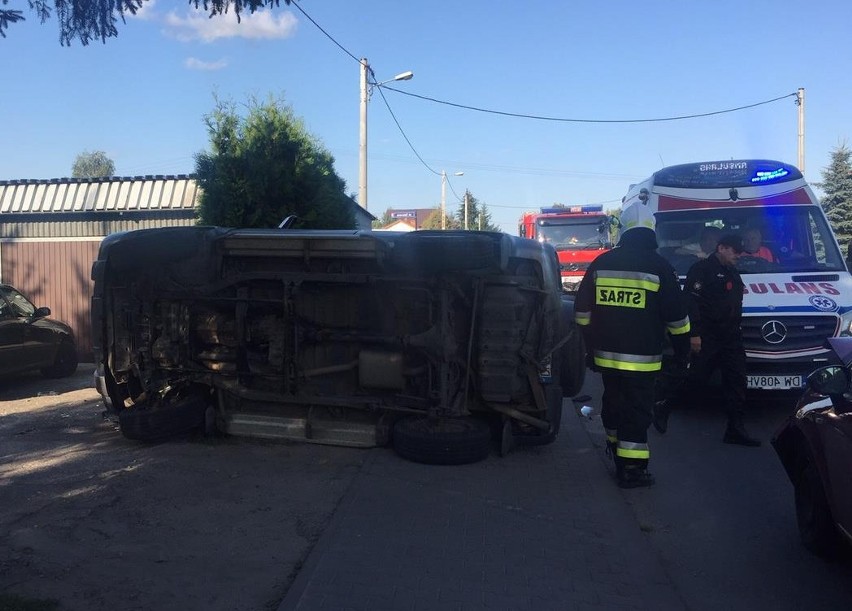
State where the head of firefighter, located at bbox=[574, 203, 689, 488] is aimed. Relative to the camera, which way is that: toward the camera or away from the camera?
away from the camera

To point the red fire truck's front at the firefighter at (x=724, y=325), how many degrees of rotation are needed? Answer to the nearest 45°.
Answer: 0° — it already faces them

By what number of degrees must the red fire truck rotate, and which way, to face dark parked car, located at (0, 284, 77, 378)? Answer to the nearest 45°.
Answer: approximately 45° to its right

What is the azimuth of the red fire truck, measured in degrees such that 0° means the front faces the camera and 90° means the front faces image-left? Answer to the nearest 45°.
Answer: approximately 0°

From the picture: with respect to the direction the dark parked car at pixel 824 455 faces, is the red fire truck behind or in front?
in front

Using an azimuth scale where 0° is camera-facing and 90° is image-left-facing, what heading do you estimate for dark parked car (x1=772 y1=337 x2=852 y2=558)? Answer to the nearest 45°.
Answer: approximately 135°

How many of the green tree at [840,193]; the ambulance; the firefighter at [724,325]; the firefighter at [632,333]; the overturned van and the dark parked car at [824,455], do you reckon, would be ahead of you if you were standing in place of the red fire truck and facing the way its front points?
5

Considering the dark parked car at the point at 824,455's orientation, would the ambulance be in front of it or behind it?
in front

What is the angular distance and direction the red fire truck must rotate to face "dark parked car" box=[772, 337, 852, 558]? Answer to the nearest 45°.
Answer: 0° — it already faces it

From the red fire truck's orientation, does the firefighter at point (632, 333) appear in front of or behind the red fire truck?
in front

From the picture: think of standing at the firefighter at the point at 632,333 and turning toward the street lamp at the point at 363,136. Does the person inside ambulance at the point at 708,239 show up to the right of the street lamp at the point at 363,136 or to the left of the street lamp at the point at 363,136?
right

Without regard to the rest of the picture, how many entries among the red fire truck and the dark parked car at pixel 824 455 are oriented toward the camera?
1
